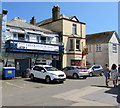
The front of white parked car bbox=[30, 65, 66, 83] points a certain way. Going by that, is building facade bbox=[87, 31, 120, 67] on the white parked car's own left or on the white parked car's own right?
on the white parked car's own left

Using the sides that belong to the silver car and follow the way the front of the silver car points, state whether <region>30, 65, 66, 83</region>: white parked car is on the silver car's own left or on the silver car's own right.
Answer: on the silver car's own left

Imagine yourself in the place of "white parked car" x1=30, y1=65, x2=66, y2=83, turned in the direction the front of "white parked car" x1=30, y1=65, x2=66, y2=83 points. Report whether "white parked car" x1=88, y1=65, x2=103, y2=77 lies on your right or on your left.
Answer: on your left

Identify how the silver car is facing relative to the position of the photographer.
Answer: facing away from the viewer and to the left of the viewer

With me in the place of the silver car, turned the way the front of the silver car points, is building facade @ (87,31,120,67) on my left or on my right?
on my right
